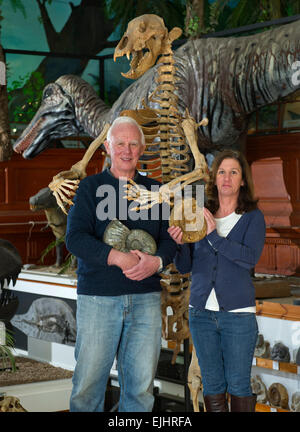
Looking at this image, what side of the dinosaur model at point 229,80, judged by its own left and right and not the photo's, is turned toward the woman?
left

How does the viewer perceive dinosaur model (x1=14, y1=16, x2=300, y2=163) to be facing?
facing to the left of the viewer

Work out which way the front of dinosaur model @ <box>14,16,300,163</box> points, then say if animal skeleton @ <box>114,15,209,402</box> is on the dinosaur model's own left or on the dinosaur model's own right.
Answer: on the dinosaur model's own left

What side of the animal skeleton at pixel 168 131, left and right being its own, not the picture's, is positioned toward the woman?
left
